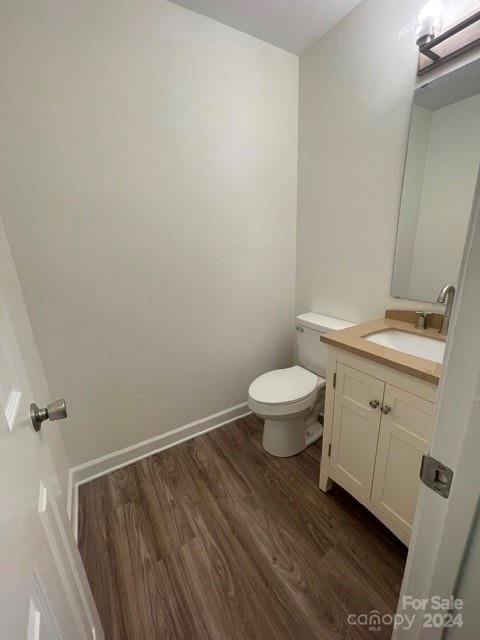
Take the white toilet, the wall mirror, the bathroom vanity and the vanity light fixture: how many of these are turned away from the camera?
0

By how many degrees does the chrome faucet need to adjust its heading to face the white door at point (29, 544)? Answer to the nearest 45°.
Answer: approximately 45° to its left

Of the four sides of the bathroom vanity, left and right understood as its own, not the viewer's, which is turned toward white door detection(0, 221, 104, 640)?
front

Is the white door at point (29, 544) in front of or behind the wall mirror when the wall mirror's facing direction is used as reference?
in front

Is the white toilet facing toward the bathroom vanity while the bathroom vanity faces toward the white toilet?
no

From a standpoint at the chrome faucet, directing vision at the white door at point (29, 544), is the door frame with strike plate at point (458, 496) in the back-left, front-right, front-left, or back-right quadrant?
front-left

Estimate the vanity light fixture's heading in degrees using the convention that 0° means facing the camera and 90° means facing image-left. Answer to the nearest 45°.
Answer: approximately 45°

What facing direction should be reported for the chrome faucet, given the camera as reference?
facing the viewer and to the left of the viewer

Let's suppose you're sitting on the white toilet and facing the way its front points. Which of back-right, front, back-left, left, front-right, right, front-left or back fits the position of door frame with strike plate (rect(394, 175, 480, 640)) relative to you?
front-left

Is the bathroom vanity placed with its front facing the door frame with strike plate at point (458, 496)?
no
